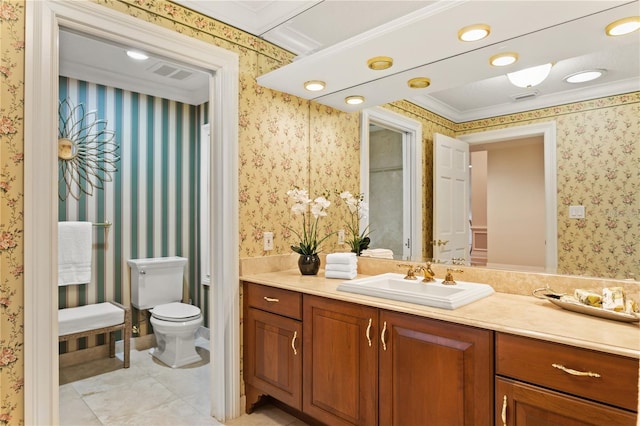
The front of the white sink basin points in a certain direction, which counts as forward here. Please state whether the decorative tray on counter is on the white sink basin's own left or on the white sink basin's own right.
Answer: on the white sink basin's own left

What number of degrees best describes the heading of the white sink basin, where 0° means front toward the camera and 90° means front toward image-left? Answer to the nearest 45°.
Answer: approximately 45°

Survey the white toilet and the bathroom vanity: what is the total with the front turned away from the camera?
0

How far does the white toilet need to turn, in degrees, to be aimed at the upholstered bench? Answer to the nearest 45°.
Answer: approximately 135° to its right

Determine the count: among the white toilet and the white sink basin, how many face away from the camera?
0

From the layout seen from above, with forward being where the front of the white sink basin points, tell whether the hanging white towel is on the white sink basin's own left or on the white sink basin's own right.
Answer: on the white sink basin's own right

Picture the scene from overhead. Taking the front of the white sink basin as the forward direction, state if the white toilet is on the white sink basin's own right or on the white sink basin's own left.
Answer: on the white sink basin's own right

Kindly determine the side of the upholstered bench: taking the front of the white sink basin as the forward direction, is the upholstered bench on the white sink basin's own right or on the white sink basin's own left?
on the white sink basin's own right
